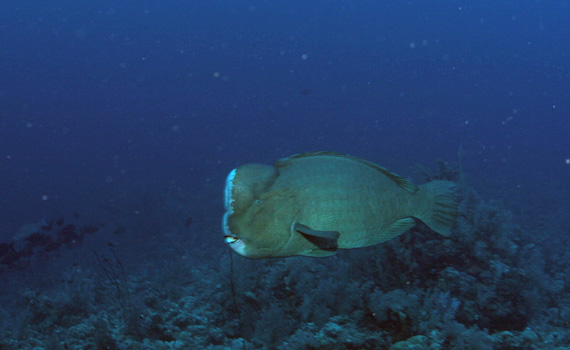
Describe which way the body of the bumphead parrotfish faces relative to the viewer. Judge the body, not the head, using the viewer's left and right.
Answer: facing to the left of the viewer
